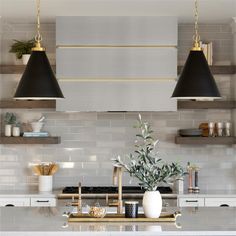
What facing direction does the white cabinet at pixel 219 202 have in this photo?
toward the camera

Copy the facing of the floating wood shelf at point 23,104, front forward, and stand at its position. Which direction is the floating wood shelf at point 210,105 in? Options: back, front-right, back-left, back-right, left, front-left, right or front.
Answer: left

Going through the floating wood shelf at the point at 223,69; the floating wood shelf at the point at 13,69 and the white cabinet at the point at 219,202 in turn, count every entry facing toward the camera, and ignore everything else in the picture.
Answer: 3

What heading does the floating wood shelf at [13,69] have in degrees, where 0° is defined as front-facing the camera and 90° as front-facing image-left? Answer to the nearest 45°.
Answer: approximately 0°

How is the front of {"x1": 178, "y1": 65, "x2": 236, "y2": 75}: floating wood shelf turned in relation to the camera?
facing the viewer

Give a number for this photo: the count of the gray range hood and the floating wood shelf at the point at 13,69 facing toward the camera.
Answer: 2

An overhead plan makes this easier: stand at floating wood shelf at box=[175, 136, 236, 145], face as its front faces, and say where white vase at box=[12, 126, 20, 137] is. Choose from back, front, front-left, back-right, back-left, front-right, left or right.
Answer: right

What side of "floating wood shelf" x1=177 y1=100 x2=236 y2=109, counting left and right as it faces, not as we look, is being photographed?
front
